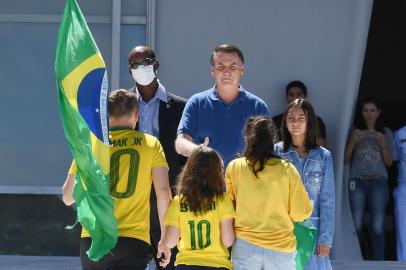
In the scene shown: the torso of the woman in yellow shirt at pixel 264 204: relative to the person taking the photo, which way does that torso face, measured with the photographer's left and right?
facing away from the viewer

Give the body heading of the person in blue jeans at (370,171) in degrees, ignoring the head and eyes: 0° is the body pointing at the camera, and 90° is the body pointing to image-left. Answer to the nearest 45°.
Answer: approximately 0°

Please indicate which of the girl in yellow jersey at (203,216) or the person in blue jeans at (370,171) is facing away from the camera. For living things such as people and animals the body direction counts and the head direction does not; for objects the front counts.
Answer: the girl in yellow jersey

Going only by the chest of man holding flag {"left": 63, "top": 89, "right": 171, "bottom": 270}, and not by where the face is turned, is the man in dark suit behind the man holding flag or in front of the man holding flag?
in front

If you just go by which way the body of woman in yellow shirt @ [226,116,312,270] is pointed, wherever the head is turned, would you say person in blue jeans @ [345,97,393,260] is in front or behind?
in front

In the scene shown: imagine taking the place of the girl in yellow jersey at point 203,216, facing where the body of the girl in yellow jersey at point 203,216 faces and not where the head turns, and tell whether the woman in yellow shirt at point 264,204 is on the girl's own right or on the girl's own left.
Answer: on the girl's own right

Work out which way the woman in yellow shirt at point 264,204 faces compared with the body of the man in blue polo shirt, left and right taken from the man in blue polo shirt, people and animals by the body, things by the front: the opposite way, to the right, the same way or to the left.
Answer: the opposite way

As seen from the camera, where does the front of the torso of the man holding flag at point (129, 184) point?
away from the camera

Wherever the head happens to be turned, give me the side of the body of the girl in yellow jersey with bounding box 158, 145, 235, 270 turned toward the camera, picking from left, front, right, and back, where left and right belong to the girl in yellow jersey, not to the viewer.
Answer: back

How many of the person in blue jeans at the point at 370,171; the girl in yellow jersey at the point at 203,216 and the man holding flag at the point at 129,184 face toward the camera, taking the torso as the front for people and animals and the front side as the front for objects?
1

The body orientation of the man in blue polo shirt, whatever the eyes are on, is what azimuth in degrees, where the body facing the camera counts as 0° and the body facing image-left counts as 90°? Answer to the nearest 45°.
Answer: approximately 0°

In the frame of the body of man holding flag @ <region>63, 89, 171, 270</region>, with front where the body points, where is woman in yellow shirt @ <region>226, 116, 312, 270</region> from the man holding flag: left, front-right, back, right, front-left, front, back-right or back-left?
right
